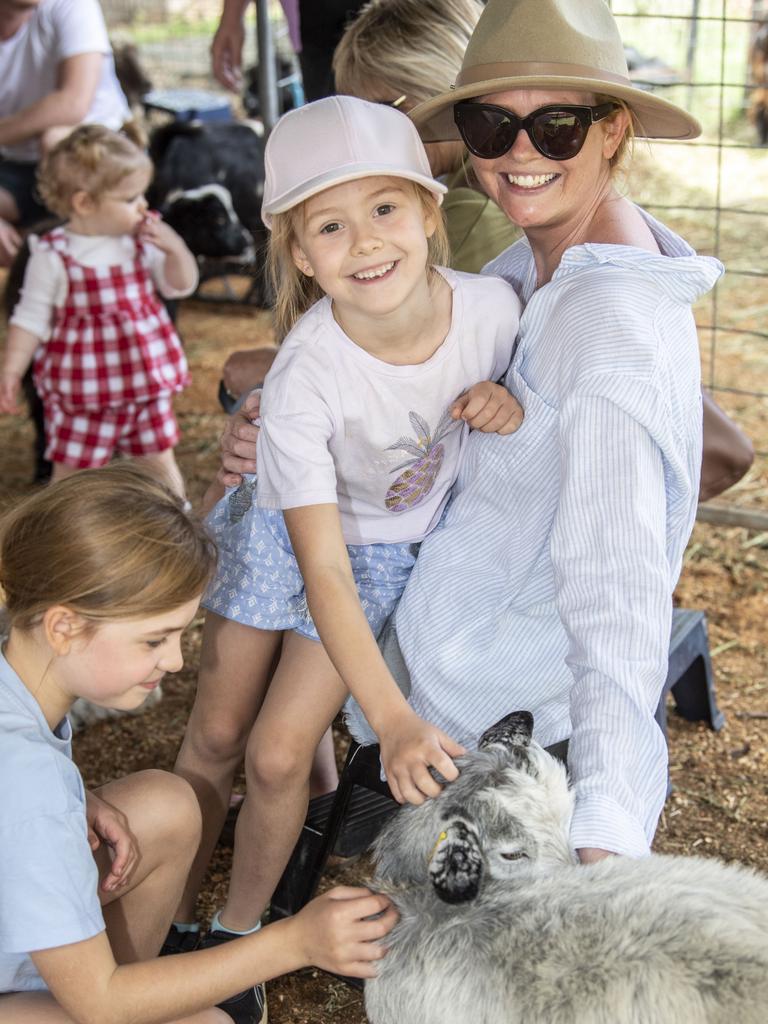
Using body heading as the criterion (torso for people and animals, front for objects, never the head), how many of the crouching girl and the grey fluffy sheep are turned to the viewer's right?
1

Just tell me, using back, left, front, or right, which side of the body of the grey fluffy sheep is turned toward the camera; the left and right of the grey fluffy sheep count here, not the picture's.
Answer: left

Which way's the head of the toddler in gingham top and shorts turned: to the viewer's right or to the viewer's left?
to the viewer's right

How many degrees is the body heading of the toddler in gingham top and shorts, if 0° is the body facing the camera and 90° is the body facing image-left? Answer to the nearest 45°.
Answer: approximately 315°

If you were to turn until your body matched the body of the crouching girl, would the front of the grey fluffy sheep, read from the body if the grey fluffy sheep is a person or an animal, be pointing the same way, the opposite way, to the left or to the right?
the opposite way

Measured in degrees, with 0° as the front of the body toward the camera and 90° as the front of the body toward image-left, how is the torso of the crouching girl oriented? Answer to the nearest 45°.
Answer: approximately 270°

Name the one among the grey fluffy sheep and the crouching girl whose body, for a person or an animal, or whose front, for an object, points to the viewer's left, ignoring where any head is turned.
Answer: the grey fluffy sheep

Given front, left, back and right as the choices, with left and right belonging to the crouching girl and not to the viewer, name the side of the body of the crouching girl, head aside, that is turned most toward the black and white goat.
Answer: left

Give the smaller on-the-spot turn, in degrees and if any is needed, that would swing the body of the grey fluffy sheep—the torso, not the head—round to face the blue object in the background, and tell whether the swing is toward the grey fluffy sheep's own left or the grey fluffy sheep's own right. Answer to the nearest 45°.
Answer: approximately 90° to the grey fluffy sheep's own right

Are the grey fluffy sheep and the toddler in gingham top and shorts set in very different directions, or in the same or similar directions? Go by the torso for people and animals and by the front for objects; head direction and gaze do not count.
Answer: very different directions

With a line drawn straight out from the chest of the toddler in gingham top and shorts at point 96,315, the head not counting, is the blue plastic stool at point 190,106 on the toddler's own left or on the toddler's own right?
on the toddler's own left
